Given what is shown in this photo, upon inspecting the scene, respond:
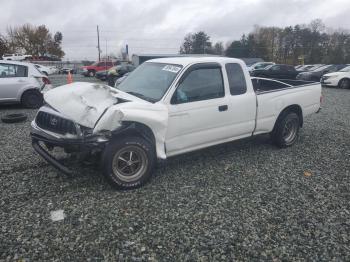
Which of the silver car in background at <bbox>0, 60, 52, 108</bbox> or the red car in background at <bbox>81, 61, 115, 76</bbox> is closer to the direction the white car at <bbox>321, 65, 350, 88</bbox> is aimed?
the silver car in background

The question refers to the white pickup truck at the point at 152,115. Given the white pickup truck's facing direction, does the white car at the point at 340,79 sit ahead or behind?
behind

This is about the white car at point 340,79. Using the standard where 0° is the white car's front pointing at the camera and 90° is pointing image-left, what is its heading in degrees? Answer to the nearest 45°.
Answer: approximately 45°

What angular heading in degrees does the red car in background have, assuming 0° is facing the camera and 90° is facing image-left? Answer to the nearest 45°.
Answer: approximately 45°

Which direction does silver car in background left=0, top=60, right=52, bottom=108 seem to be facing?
to the viewer's left

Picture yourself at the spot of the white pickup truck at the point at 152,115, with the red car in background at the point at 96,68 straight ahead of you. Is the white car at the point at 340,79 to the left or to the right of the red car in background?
right

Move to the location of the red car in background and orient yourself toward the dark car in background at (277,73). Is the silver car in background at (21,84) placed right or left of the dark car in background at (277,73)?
right
